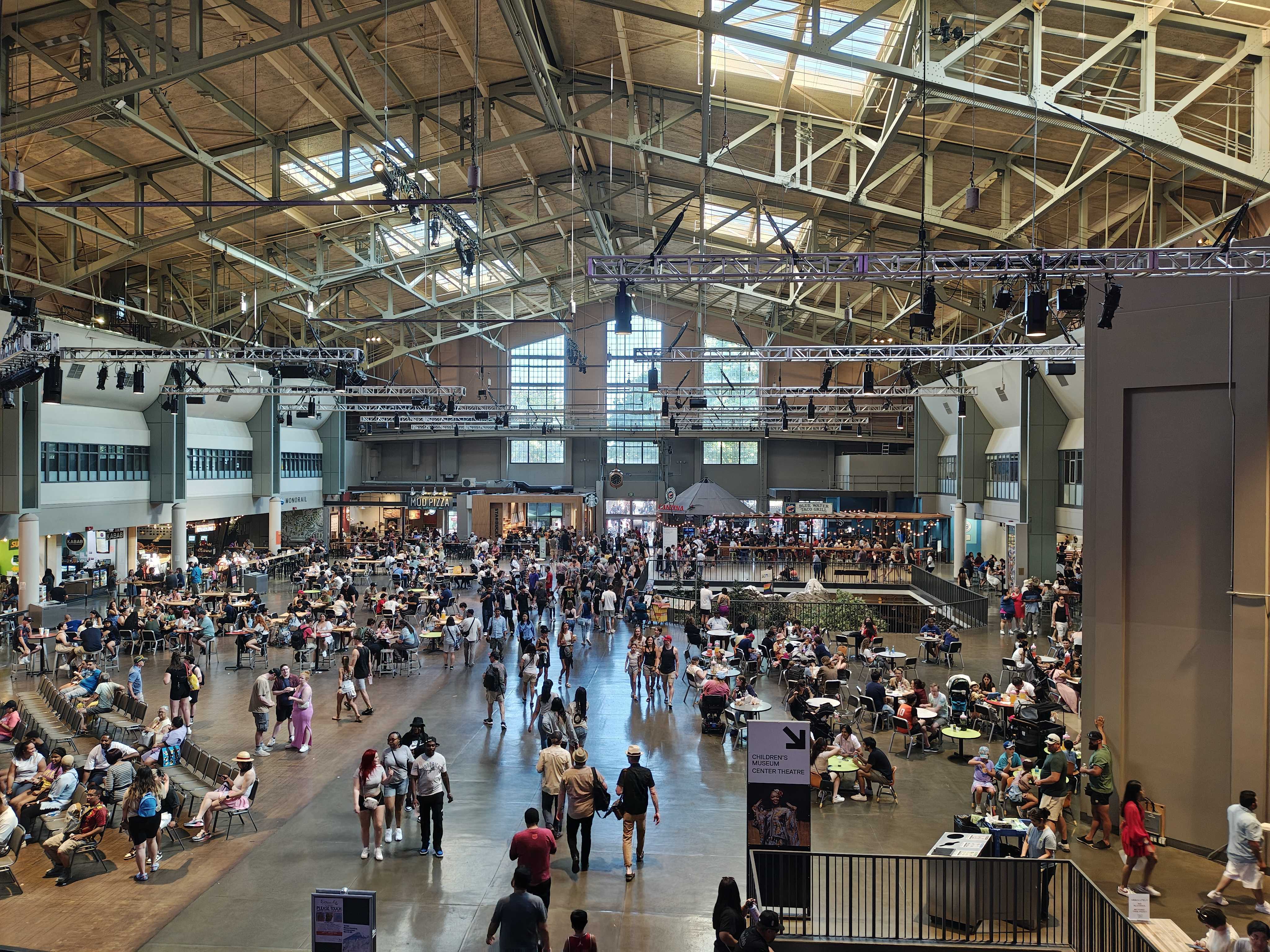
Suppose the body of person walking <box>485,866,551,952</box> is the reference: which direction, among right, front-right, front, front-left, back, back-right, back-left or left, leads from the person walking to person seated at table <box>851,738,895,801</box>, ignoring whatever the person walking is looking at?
front-right

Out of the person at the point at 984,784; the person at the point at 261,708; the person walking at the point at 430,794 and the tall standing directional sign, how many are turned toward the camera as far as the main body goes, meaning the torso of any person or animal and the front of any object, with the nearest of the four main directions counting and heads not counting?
3

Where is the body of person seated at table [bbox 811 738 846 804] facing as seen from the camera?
to the viewer's right

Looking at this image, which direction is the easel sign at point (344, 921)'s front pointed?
toward the camera

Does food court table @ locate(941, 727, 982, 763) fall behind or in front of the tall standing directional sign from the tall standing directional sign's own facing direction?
behind

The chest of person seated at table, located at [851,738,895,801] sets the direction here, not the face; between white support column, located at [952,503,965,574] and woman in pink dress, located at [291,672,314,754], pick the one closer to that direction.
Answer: the woman in pink dress

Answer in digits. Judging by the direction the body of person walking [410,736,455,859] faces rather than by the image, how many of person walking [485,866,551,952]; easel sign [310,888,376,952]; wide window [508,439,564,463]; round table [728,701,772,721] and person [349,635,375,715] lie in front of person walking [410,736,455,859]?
2

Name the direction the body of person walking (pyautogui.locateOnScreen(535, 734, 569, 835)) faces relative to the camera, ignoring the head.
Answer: away from the camera

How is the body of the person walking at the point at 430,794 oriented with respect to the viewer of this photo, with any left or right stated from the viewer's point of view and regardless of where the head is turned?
facing the viewer

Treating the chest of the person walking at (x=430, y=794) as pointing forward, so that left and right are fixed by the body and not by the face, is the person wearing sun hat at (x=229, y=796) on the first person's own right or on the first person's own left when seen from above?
on the first person's own right

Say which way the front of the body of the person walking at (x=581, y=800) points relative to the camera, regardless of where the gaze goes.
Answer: away from the camera

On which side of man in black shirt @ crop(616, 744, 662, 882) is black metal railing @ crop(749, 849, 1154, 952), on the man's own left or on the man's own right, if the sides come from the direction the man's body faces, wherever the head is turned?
on the man's own right

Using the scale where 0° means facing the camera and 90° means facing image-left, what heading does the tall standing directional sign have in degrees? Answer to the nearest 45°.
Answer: approximately 0°

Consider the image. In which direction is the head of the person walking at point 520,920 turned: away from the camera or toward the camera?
away from the camera

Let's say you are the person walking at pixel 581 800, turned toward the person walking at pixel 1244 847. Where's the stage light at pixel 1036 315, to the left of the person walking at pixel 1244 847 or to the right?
left

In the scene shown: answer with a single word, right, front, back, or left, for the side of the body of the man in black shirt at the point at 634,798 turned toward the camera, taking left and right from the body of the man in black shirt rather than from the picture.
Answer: back

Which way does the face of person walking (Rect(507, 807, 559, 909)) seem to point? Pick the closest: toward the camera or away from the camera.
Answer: away from the camera
